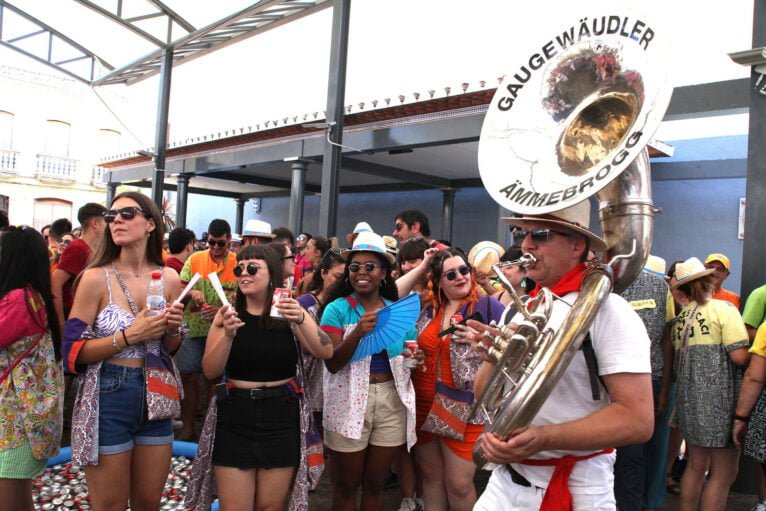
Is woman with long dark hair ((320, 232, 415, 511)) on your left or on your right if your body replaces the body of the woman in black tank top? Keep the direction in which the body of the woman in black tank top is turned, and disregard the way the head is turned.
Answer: on your left

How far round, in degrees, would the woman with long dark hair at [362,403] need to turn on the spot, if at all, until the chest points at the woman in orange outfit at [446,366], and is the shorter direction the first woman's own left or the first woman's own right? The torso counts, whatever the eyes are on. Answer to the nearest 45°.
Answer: approximately 90° to the first woman's own left

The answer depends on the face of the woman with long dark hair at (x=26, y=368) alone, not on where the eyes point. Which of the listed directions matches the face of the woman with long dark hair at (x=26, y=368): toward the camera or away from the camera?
away from the camera

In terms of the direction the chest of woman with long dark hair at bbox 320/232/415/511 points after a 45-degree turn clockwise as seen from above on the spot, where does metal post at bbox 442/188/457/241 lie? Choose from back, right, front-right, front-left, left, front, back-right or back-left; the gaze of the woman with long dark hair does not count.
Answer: back-right

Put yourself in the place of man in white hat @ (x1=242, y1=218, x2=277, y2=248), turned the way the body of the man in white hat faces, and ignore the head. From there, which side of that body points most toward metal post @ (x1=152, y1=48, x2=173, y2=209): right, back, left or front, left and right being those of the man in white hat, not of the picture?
right

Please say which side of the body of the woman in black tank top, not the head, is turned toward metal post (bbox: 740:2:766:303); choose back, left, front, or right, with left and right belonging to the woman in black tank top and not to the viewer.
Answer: left

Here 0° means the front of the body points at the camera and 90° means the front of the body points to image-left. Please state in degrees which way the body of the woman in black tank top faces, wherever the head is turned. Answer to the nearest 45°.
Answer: approximately 0°
